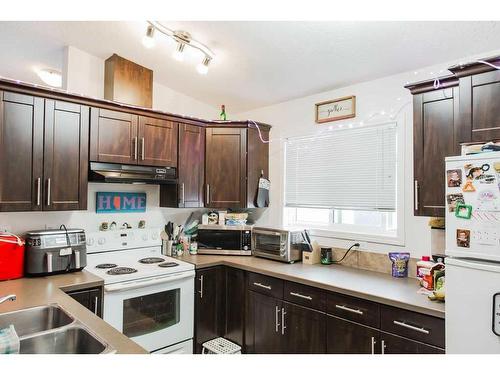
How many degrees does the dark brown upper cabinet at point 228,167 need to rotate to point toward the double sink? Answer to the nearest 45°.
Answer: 0° — it already faces it

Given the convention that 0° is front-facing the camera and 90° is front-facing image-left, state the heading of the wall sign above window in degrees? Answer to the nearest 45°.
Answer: approximately 45°

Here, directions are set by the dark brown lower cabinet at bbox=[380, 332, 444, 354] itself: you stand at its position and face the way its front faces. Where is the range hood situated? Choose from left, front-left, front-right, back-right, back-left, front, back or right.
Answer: front-right

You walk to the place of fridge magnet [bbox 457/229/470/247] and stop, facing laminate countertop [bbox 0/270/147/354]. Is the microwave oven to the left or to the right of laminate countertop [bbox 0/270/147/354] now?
right

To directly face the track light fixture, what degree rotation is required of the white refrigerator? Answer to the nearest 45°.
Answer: approximately 45° to its right

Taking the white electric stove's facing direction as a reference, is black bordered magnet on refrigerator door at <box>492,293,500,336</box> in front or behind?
in front

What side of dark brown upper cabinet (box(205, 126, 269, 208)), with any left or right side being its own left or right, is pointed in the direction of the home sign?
right

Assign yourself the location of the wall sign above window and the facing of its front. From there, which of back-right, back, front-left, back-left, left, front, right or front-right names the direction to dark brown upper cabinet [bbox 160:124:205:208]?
front-right
